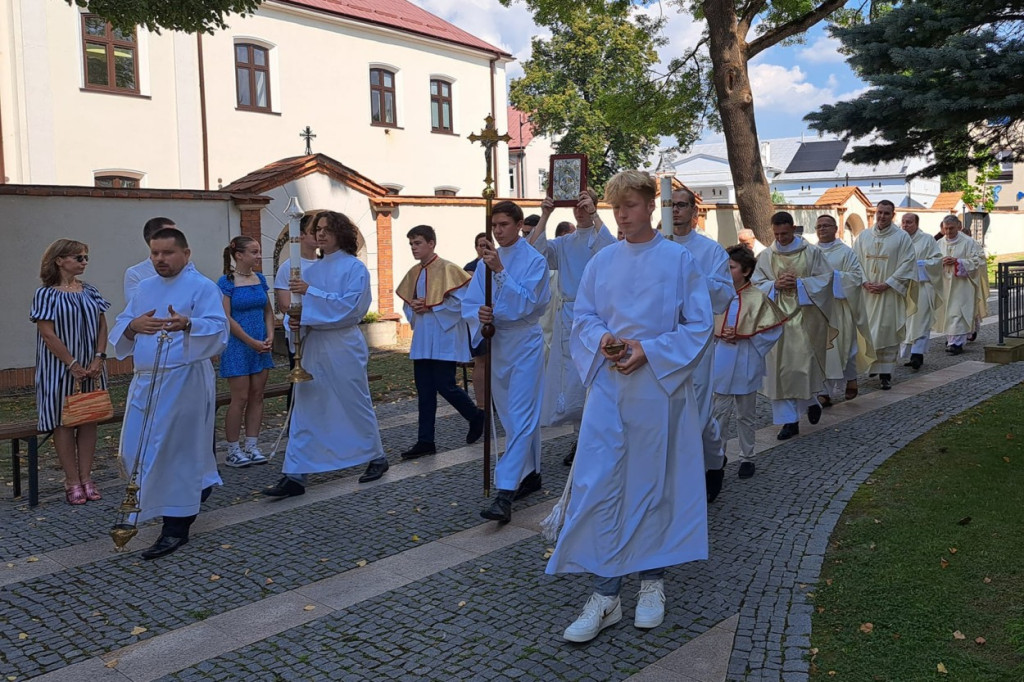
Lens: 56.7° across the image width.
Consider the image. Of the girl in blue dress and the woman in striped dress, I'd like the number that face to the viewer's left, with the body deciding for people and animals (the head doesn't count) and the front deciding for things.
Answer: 0

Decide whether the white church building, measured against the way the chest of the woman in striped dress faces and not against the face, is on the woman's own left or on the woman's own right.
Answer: on the woman's own left

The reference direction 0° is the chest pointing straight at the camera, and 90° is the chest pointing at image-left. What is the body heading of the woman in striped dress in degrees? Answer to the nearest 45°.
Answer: approximately 315°

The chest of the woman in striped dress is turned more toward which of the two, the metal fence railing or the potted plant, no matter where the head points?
the metal fence railing

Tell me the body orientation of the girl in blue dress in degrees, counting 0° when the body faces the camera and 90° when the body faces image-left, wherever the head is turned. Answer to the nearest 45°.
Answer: approximately 315°

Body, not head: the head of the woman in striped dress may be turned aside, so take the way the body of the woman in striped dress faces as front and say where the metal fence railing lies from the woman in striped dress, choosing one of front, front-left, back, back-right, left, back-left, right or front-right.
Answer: front-left

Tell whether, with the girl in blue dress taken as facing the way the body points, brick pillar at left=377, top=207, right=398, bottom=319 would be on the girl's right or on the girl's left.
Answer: on the girl's left

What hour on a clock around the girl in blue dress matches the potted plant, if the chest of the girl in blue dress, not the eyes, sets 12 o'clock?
The potted plant is roughly at 8 o'clock from the girl in blue dress.
